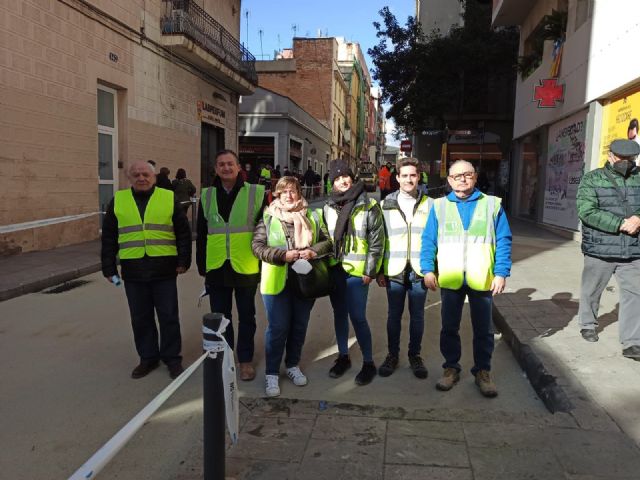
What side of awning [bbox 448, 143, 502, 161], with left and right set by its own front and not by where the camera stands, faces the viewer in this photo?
front

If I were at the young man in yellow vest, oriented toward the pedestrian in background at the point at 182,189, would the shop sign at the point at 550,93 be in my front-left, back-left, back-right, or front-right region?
front-right

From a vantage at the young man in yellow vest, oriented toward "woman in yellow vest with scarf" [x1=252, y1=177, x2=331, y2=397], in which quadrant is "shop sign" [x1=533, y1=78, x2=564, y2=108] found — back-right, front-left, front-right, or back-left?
back-right

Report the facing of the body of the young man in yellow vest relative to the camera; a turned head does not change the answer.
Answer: toward the camera

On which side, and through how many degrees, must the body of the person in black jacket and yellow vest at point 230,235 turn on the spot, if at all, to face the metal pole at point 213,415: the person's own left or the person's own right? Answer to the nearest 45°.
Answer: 0° — they already face it

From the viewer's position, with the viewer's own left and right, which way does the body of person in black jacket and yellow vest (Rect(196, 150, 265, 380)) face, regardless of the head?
facing the viewer

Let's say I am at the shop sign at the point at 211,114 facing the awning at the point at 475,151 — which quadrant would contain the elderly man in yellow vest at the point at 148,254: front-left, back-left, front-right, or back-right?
back-right

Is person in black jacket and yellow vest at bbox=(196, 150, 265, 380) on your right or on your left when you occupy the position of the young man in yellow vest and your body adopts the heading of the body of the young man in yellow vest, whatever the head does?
on your right

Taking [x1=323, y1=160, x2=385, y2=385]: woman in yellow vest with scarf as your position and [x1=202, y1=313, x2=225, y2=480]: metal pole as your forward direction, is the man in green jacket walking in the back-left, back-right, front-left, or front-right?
back-left

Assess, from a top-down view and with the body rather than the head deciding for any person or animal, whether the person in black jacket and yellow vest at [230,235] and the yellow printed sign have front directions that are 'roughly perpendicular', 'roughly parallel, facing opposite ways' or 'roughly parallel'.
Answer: roughly perpendicular

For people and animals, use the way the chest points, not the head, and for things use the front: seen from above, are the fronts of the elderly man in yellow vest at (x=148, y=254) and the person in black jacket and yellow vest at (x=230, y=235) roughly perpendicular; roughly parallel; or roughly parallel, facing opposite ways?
roughly parallel

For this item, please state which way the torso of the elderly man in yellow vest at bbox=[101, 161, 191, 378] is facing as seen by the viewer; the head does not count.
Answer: toward the camera
